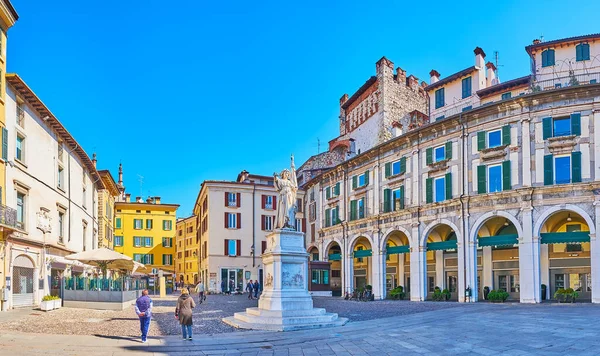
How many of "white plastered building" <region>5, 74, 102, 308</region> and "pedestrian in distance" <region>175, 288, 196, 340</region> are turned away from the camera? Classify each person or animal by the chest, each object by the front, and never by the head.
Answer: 1

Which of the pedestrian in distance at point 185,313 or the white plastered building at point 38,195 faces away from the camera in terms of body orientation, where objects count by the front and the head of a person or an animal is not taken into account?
the pedestrian in distance

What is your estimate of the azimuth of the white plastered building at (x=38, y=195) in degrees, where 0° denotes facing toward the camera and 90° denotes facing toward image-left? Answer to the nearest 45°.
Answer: approximately 315°

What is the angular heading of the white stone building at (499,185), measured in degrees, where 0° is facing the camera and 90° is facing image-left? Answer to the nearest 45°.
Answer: approximately 45°

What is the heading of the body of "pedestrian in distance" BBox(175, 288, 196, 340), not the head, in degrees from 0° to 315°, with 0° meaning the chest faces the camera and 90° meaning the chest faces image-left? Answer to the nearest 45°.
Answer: approximately 180°

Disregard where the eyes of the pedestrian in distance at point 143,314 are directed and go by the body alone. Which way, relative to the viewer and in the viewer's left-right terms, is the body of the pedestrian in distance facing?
facing away from the viewer

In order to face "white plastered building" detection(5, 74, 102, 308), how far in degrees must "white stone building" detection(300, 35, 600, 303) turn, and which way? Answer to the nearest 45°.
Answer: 0° — it already faces it

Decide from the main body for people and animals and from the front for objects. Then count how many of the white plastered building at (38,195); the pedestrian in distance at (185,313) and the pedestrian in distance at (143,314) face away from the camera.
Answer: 2
